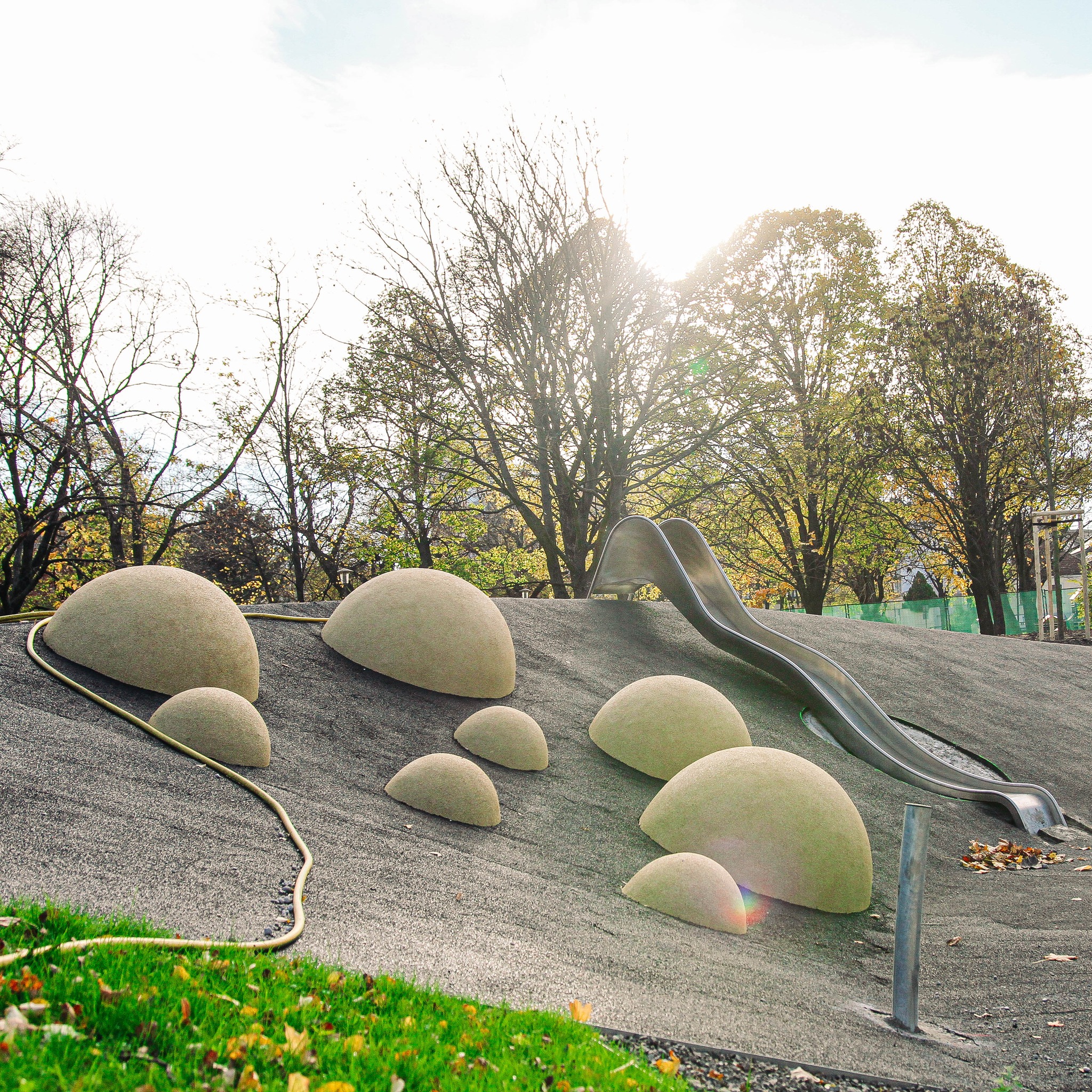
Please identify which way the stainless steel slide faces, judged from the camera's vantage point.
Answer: facing the viewer and to the right of the viewer

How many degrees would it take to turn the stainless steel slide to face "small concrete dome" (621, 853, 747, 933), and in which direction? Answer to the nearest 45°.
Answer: approximately 45° to its right

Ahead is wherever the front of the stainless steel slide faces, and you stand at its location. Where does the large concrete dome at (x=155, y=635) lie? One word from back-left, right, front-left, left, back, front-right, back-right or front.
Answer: right

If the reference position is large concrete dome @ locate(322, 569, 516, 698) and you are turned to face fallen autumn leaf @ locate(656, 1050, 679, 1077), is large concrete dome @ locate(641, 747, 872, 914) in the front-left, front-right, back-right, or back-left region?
front-left

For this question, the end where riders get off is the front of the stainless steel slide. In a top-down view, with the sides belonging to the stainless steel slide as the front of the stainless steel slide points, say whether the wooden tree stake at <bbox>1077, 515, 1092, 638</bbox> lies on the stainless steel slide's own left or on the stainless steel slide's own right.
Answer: on the stainless steel slide's own left

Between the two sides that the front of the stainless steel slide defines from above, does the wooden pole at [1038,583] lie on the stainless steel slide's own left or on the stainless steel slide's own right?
on the stainless steel slide's own left

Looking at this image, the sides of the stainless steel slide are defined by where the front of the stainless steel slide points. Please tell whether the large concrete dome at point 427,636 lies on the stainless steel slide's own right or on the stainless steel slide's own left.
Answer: on the stainless steel slide's own right

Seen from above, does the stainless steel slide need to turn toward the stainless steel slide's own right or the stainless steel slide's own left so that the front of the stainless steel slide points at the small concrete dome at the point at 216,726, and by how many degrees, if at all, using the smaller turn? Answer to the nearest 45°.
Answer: approximately 90° to the stainless steel slide's own right

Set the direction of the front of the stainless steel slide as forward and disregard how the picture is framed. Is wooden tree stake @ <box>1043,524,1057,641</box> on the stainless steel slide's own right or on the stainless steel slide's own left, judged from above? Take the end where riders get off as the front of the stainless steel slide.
on the stainless steel slide's own left

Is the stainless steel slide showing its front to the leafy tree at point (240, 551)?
no

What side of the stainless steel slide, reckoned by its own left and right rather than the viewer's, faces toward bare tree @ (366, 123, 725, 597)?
back

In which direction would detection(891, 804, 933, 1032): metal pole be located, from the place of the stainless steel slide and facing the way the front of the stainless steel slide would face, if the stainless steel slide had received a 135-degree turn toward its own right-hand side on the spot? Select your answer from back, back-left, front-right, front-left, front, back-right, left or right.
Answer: left
